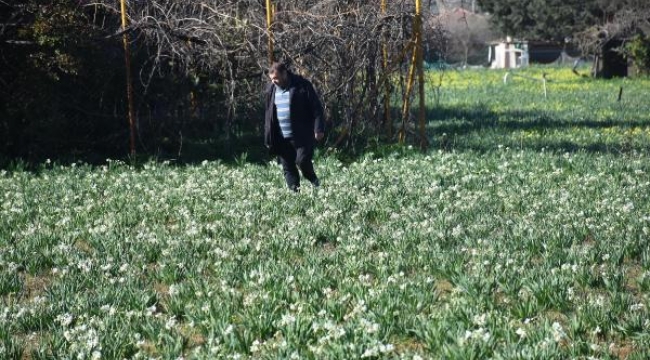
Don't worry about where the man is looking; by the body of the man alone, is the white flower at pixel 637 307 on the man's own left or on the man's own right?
on the man's own left

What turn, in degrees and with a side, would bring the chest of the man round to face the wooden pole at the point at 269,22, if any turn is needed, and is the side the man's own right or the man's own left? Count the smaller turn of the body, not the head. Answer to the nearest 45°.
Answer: approximately 135° to the man's own right

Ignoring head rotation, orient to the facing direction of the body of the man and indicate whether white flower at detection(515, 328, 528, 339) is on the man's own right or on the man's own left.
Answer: on the man's own left

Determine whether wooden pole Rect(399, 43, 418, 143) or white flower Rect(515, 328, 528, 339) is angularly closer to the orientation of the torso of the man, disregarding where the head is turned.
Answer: the white flower

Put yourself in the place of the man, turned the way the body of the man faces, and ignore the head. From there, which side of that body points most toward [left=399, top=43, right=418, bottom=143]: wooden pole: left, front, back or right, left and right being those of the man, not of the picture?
back

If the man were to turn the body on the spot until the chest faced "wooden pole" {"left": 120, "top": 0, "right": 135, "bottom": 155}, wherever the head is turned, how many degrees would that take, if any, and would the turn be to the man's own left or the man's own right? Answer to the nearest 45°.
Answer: approximately 90° to the man's own right

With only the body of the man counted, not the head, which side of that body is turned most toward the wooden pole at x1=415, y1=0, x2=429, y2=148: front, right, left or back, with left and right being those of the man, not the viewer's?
back

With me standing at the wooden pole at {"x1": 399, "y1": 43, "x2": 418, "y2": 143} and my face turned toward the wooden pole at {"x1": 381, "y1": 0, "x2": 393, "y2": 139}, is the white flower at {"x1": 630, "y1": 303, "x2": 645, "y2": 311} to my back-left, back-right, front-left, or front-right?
back-left

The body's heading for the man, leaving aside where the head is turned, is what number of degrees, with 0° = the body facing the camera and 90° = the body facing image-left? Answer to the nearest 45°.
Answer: approximately 45°
